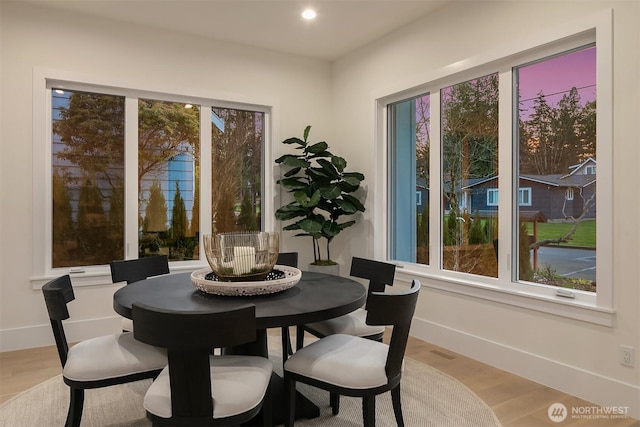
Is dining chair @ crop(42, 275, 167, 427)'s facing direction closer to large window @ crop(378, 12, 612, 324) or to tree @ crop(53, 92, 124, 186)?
the large window

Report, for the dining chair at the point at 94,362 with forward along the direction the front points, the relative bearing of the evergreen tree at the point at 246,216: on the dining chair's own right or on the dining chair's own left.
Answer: on the dining chair's own left

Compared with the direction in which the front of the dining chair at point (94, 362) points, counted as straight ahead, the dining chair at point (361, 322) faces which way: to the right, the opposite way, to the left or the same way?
the opposite way

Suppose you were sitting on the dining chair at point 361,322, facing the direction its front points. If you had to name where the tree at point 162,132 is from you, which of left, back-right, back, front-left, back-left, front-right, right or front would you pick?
right

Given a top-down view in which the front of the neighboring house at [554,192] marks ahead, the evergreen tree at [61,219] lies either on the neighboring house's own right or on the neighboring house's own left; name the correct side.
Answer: on the neighboring house's own right

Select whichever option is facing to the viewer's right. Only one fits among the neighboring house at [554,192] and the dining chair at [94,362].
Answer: the dining chair

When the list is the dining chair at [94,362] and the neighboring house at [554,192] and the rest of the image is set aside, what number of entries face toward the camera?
1

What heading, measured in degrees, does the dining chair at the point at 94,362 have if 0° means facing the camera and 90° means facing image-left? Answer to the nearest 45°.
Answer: approximately 270°

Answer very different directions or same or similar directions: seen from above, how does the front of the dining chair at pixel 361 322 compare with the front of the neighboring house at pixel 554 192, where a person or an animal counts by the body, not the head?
same or similar directions

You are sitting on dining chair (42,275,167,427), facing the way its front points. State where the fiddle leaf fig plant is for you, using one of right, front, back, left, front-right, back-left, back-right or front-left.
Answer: front-left

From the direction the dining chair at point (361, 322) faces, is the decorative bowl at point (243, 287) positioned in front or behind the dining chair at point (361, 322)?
in front

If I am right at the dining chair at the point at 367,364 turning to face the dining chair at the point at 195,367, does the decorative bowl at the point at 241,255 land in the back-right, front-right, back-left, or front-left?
front-right

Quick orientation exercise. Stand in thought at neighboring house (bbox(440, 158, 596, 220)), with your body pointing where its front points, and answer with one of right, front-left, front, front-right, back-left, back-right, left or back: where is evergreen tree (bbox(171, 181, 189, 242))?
front

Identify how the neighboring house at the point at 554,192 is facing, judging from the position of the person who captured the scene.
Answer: facing the viewer

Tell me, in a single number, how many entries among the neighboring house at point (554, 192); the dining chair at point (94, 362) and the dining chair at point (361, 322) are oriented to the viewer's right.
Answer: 1

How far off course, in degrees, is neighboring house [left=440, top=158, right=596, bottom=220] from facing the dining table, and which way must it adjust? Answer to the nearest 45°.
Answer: approximately 45° to its right

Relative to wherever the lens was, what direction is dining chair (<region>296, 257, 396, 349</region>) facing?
facing the viewer and to the left of the viewer

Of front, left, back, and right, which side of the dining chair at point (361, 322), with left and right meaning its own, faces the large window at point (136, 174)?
right

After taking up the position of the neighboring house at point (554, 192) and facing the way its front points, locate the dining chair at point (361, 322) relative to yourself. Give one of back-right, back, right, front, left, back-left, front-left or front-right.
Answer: front-right

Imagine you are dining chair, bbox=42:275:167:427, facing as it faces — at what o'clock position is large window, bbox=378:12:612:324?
The large window is roughly at 12 o'clock from the dining chair.

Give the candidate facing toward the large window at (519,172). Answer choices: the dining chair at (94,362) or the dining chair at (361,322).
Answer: the dining chair at (94,362)
